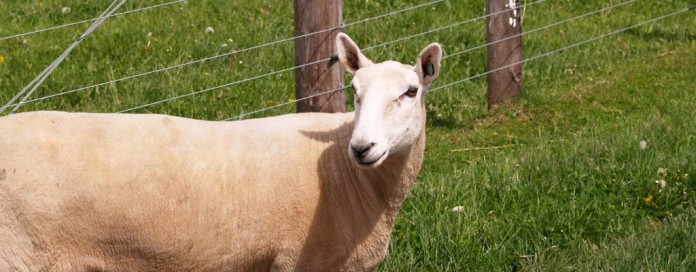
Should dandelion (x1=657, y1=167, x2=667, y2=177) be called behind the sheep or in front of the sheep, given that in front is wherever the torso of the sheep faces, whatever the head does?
in front

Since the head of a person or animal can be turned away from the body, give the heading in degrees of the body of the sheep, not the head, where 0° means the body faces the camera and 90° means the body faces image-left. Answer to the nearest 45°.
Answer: approximately 270°

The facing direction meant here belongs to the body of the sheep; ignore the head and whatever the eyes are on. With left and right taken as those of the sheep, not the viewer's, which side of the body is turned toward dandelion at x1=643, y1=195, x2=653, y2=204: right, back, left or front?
front
